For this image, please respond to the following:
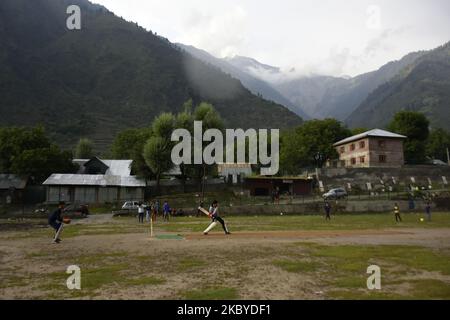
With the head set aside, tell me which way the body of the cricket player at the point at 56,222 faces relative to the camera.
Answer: to the viewer's right
